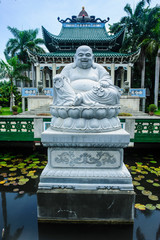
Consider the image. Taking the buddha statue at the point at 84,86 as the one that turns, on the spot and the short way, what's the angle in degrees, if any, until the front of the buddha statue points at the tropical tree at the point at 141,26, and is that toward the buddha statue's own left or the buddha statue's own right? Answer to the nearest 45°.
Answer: approximately 180°

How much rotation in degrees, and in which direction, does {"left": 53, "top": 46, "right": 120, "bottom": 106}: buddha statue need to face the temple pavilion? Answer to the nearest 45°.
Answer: approximately 180°

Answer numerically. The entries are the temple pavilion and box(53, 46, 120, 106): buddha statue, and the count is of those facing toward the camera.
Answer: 2

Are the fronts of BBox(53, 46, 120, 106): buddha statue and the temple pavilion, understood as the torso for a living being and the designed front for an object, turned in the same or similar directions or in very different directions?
same or similar directions

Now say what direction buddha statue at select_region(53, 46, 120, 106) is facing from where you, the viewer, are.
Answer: facing the viewer

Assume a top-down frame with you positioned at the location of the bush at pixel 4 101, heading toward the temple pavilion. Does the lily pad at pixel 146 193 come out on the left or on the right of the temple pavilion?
right

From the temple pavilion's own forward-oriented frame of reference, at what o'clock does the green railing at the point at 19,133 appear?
The green railing is roughly at 12 o'clock from the temple pavilion.

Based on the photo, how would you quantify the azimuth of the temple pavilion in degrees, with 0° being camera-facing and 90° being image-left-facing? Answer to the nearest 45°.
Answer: approximately 0°

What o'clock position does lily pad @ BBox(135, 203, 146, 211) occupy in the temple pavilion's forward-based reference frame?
The lily pad is roughly at 12 o'clock from the temple pavilion.

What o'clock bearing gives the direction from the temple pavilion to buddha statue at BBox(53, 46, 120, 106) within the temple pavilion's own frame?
The buddha statue is roughly at 12 o'clock from the temple pavilion.

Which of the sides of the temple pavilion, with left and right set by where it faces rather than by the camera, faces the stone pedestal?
front

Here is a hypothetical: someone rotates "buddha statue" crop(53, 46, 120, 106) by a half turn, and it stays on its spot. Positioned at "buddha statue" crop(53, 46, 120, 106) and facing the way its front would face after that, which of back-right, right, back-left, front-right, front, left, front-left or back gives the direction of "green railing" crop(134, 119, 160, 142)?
front-right

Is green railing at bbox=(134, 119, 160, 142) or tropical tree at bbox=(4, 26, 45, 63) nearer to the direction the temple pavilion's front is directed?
the green railing
